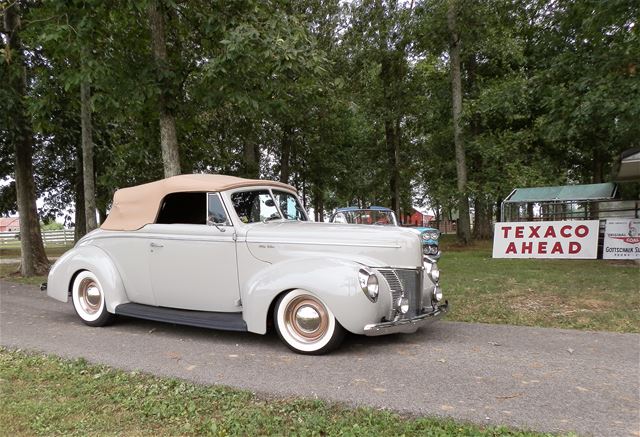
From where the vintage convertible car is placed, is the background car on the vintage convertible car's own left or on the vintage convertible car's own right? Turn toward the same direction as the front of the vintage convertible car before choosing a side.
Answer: on the vintage convertible car's own left

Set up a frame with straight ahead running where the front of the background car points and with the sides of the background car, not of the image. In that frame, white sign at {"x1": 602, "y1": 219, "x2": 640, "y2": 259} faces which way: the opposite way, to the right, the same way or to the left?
to the right

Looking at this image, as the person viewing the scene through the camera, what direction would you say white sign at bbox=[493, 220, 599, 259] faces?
facing the viewer

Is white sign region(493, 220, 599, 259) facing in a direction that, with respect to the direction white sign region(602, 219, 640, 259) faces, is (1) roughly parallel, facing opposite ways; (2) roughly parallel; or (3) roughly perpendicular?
roughly parallel

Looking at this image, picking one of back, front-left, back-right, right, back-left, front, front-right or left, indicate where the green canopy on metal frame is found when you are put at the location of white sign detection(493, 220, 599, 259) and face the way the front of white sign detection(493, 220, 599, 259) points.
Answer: back

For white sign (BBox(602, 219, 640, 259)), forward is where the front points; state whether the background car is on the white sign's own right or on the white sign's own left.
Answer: on the white sign's own right

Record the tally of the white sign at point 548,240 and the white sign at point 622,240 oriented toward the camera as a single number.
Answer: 2

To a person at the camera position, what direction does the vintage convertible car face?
facing the viewer and to the right of the viewer

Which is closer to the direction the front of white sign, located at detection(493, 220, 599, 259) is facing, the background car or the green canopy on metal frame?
the background car

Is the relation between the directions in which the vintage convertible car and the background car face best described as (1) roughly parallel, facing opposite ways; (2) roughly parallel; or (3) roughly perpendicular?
roughly parallel

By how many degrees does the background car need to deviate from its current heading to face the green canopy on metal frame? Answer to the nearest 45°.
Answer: approximately 90° to its left

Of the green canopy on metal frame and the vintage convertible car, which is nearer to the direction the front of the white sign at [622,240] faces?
the vintage convertible car

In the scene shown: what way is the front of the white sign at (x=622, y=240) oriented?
toward the camera

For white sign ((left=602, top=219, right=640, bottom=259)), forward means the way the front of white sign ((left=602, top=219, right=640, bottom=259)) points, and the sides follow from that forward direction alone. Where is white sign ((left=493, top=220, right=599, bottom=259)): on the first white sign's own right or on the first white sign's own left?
on the first white sign's own right

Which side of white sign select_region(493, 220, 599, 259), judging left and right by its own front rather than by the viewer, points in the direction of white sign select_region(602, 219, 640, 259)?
left

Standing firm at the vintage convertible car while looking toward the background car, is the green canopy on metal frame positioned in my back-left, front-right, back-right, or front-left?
front-right
